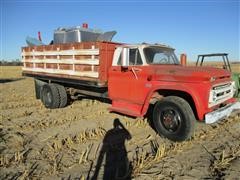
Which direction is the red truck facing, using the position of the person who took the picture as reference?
facing the viewer and to the right of the viewer
